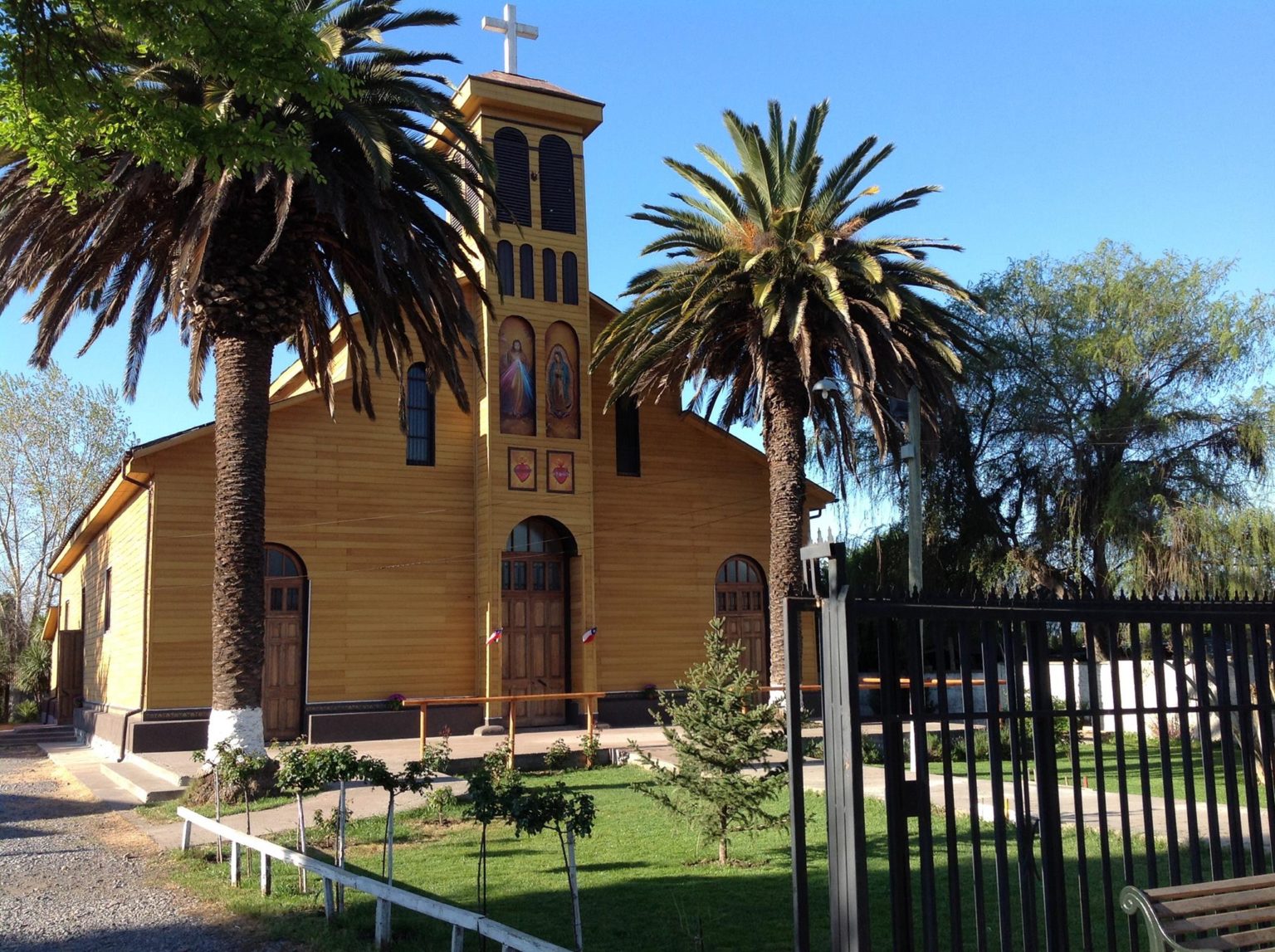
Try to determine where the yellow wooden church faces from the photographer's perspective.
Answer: facing the viewer and to the right of the viewer

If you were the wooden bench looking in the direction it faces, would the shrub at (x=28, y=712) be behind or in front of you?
behind

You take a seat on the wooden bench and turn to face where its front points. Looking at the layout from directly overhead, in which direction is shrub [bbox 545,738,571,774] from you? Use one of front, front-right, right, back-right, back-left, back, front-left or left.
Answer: back

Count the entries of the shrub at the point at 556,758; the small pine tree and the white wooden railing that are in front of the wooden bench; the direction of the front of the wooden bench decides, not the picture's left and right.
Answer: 0

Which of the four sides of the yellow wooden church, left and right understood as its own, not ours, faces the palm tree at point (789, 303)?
front

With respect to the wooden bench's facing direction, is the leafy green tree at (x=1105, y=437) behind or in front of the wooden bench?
behind

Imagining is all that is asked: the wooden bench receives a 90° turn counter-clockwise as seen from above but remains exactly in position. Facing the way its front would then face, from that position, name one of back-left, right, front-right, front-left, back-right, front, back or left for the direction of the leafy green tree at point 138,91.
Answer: back-left

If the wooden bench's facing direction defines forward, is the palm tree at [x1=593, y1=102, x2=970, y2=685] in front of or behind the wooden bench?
behind

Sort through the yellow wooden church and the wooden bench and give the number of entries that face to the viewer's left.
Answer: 0

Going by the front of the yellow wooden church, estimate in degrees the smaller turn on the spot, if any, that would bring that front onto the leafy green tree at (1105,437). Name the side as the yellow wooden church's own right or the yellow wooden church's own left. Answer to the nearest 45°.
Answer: approximately 45° to the yellow wooden church's own left

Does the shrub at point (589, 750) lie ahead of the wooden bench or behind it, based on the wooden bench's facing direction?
behind
